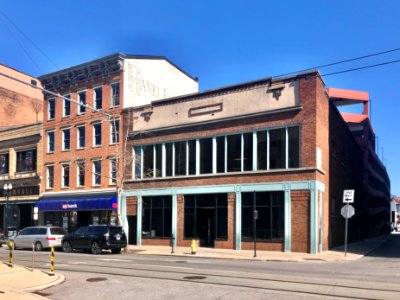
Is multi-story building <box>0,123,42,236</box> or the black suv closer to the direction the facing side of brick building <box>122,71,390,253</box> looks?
the black suv

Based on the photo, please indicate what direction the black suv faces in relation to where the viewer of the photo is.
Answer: facing away from the viewer and to the left of the viewer

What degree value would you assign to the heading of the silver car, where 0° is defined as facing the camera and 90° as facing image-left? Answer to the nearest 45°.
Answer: approximately 135°

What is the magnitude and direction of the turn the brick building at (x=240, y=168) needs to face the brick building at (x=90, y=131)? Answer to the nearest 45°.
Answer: approximately 90° to its right

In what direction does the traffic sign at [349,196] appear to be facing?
toward the camera

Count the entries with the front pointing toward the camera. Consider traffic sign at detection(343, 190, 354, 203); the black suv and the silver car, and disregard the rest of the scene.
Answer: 1

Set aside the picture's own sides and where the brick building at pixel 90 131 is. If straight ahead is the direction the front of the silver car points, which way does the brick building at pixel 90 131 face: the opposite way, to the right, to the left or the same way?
to the left

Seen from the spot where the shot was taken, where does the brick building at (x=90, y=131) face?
facing the viewer and to the left of the viewer

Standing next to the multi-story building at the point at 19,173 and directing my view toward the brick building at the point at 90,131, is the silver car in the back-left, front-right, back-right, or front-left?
front-right

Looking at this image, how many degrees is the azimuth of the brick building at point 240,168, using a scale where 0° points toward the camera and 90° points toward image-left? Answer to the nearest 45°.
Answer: approximately 45°

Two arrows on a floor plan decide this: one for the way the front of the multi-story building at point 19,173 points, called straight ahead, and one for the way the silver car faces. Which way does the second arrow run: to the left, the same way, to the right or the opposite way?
to the right

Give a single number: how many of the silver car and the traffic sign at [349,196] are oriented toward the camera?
1

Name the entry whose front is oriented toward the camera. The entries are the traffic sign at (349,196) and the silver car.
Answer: the traffic sign
